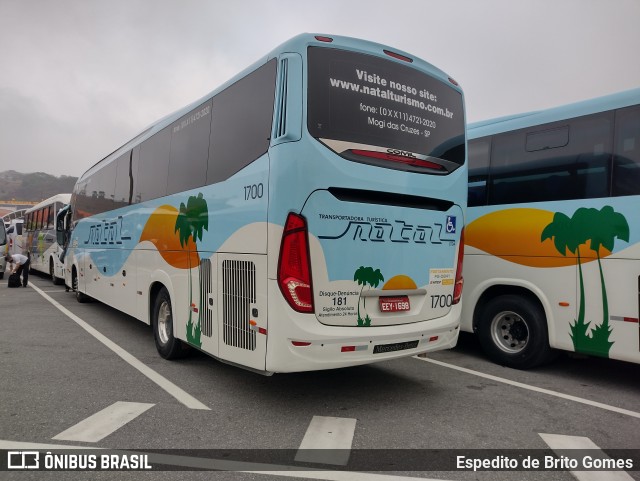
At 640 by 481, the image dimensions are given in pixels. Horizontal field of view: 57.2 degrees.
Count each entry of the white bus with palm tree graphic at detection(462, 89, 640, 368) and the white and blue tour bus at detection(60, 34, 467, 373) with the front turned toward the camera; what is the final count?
0

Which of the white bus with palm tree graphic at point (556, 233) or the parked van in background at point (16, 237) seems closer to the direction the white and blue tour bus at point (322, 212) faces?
the parked van in background

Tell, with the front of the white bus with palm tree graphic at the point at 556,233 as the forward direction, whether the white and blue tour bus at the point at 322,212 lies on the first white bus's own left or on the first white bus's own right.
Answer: on the first white bus's own left

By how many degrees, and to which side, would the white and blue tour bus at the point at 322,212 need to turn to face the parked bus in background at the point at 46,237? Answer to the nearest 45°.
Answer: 0° — it already faces it

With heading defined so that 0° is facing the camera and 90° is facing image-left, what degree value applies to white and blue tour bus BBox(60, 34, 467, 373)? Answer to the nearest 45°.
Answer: approximately 135°

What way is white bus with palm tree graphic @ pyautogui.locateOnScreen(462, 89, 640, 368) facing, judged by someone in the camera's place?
facing away from the viewer and to the left of the viewer

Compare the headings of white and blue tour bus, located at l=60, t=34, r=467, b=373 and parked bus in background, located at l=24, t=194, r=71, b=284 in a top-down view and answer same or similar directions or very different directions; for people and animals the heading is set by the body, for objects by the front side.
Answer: very different directions

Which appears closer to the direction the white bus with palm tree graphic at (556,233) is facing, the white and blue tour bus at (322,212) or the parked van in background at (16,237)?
the parked van in background
